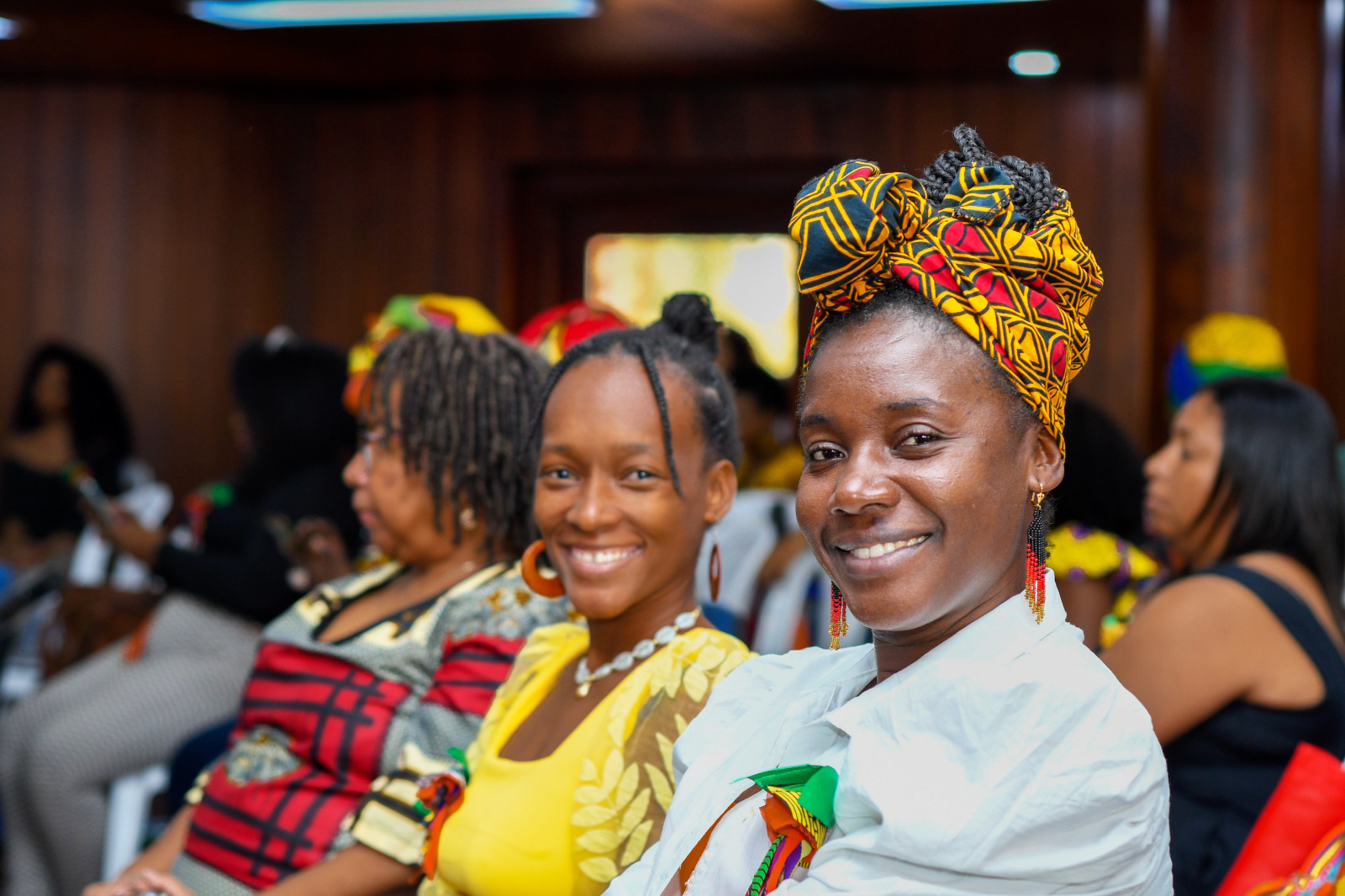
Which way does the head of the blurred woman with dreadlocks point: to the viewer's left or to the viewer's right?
to the viewer's left

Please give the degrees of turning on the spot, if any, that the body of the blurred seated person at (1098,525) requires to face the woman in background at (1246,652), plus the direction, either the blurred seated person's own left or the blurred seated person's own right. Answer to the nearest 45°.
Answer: approximately 135° to the blurred seated person's own left

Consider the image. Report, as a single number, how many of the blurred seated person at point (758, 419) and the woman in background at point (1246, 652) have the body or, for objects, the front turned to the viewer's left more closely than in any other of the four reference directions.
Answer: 2

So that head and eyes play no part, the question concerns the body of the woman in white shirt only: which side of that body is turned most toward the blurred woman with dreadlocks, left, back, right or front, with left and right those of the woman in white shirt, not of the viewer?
right

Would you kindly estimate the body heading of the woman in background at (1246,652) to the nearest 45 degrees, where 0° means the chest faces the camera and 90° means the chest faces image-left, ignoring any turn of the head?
approximately 90°

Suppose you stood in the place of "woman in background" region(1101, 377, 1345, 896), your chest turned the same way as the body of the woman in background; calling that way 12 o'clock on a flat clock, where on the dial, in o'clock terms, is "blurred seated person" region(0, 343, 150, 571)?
The blurred seated person is roughly at 1 o'clock from the woman in background.

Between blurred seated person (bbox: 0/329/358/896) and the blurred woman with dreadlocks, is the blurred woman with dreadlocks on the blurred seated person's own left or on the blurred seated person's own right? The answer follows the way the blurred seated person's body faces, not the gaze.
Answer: on the blurred seated person's own left

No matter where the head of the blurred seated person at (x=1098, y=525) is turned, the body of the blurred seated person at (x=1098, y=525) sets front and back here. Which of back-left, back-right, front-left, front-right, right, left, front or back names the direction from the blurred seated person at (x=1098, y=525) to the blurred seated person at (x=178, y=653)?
front-left

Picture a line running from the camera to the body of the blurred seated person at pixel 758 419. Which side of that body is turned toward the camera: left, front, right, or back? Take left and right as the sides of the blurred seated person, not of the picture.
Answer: left

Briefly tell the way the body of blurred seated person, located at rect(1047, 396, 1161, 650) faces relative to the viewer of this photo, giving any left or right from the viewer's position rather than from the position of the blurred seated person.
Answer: facing away from the viewer and to the left of the viewer

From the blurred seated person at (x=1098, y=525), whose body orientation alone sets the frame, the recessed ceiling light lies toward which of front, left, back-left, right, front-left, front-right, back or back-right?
front-right

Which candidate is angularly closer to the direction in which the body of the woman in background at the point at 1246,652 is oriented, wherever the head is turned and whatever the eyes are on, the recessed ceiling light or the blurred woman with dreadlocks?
the blurred woman with dreadlocks

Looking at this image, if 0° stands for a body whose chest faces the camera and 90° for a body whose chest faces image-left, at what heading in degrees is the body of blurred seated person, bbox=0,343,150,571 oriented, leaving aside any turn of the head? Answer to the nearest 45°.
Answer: approximately 45°

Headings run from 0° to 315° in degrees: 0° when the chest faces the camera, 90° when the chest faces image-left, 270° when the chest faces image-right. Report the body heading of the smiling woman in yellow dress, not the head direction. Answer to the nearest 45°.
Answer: approximately 45°

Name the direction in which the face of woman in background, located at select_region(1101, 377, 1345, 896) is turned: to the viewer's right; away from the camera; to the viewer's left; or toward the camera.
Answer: to the viewer's left
